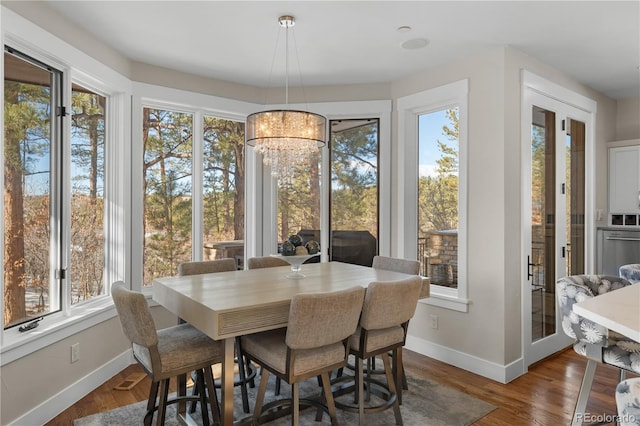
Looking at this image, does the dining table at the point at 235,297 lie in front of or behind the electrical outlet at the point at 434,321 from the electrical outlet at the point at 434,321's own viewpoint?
in front

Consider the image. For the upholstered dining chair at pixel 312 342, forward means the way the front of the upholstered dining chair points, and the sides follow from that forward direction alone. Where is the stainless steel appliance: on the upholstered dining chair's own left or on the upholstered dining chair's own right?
on the upholstered dining chair's own right

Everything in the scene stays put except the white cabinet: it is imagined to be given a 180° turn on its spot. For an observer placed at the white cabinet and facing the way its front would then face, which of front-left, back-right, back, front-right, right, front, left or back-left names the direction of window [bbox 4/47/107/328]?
back-left

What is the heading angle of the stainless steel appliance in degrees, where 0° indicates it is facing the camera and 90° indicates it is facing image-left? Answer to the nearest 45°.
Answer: approximately 0°

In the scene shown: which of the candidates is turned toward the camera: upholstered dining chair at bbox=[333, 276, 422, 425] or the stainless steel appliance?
the stainless steel appliance

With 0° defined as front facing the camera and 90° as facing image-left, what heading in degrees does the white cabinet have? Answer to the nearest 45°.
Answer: approximately 0°

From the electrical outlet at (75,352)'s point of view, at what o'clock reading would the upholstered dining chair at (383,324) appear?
The upholstered dining chair is roughly at 12 o'clock from the electrical outlet.

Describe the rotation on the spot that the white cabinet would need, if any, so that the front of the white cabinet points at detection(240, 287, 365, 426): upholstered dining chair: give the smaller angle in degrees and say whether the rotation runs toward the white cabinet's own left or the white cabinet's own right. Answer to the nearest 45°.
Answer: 0° — it already faces it

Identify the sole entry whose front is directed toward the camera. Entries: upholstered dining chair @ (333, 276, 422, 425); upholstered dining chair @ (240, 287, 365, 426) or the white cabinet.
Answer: the white cabinet

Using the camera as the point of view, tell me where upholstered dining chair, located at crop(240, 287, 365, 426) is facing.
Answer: facing away from the viewer and to the left of the viewer

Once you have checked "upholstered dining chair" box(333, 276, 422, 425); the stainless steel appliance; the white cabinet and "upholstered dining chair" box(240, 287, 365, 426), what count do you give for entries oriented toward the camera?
2

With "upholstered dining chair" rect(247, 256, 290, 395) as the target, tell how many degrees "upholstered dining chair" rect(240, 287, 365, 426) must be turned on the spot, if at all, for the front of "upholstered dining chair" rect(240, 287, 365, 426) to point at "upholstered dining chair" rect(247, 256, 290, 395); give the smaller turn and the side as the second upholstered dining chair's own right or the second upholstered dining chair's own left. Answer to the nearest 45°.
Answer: approximately 45° to the second upholstered dining chair's own right

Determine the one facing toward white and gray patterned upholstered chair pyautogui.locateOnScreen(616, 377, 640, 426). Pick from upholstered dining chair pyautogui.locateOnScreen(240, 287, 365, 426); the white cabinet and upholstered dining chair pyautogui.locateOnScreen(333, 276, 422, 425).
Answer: the white cabinet

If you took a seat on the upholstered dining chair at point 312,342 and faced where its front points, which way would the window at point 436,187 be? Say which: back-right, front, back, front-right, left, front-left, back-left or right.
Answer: right

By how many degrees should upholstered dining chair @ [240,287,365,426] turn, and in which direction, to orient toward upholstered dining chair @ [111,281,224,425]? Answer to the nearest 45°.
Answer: approximately 45° to its left

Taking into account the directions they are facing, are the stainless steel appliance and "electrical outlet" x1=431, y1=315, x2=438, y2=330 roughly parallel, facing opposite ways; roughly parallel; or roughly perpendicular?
roughly parallel

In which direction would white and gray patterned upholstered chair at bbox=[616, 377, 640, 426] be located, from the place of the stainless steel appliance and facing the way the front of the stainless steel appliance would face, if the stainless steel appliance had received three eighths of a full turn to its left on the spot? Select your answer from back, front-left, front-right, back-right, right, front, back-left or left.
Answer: back-right

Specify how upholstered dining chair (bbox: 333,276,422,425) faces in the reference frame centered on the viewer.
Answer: facing away from the viewer and to the left of the viewer
